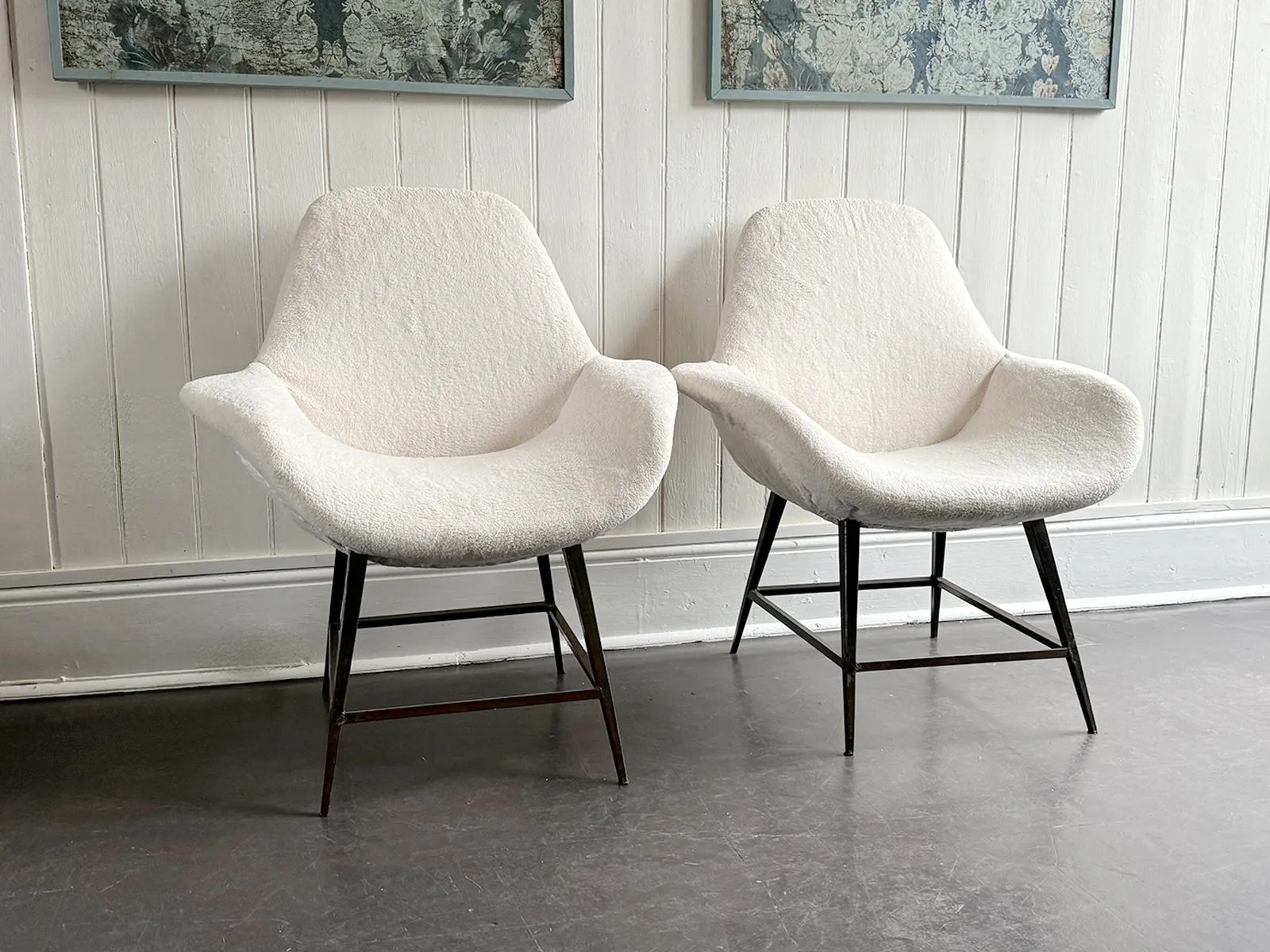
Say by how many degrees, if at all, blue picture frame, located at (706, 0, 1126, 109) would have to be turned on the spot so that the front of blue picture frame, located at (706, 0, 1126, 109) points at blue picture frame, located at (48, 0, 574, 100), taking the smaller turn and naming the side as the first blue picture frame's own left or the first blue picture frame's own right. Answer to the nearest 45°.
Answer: approximately 45° to the first blue picture frame's own right

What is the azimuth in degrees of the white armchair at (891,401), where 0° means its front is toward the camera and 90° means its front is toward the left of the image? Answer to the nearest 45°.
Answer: approximately 315°

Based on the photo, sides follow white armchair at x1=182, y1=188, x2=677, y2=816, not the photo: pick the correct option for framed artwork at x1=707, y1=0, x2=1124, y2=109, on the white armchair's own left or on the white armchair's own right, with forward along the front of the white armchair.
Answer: on the white armchair's own left

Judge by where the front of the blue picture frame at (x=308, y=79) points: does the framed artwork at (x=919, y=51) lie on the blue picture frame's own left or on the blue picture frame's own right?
on the blue picture frame's own left

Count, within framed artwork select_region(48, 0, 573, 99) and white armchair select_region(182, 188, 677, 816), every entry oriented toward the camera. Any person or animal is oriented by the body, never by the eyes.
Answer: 2

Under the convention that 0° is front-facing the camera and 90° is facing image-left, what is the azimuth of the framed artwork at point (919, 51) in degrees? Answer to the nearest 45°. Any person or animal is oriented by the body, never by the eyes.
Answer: approximately 0°
